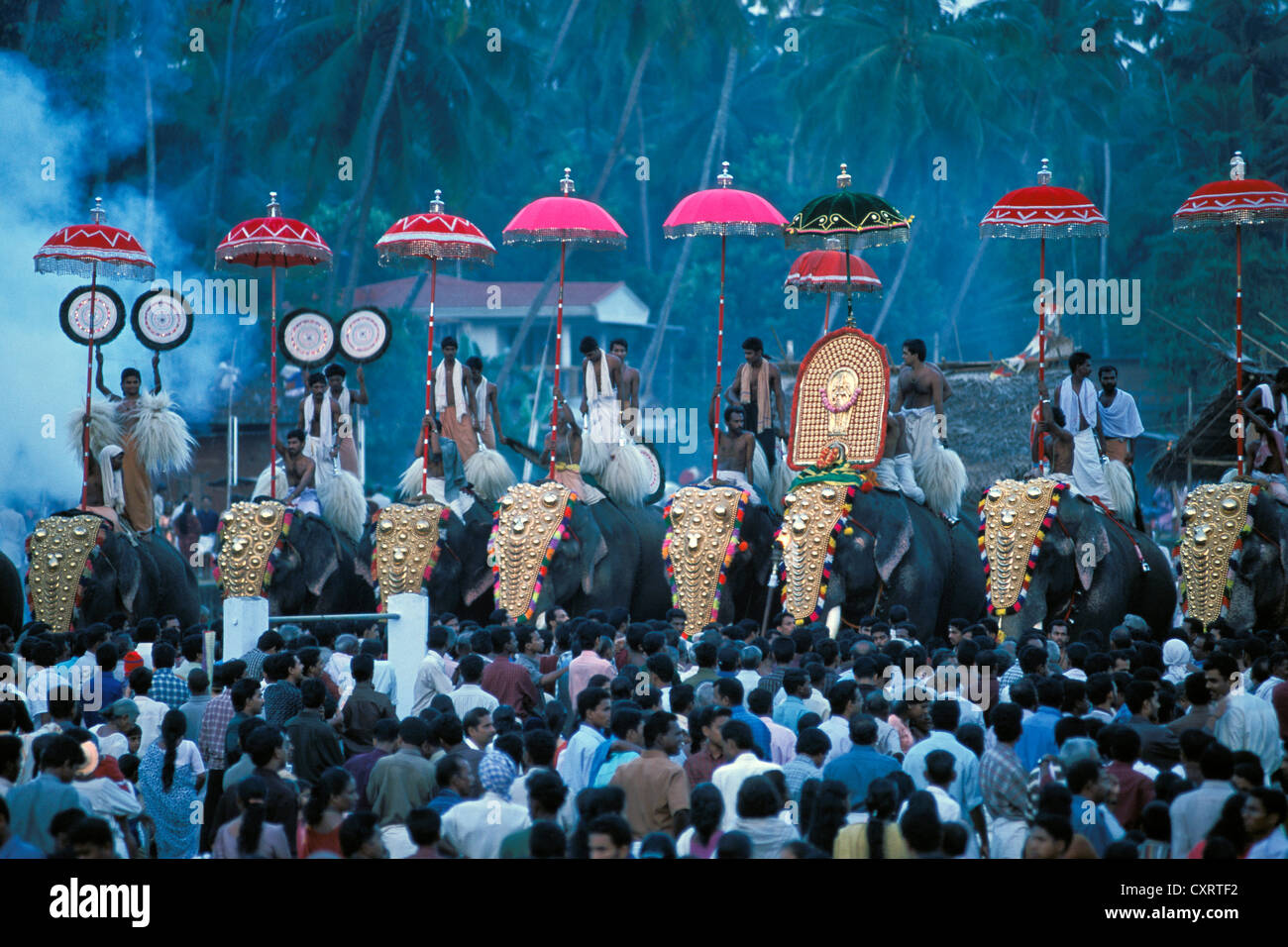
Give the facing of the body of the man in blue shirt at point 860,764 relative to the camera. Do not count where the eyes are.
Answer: away from the camera

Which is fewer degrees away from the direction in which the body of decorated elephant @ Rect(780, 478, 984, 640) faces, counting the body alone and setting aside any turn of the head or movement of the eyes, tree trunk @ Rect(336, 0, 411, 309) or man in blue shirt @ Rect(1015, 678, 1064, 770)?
the man in blue shirt

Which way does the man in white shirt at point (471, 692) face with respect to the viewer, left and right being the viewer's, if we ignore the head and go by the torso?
facing away from the viewer

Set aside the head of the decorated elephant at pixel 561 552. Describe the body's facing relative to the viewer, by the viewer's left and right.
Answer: facing the viewer and to the left of the viewer

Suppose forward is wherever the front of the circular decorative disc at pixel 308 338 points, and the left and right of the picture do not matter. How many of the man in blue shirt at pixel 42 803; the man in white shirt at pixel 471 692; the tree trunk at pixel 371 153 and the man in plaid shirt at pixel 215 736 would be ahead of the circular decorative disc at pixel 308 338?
3

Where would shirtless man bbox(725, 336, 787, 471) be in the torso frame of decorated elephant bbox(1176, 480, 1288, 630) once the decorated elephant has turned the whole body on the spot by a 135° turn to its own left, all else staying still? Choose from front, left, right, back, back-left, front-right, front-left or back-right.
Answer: back

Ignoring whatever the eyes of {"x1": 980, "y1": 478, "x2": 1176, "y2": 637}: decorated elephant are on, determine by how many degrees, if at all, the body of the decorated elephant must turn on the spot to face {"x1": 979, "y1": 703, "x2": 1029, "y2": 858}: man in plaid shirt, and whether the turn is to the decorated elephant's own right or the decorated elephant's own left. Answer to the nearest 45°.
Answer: approximately 45° to the decorated elephant's own left

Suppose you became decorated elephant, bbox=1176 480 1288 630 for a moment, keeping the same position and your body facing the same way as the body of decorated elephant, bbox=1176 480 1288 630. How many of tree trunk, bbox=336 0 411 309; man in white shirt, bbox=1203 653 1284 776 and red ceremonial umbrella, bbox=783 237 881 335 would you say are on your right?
2

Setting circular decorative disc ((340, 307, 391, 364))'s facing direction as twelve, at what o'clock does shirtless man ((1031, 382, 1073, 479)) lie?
The shirtless man is roughly at 10 o'clock from the circular decorative disc.

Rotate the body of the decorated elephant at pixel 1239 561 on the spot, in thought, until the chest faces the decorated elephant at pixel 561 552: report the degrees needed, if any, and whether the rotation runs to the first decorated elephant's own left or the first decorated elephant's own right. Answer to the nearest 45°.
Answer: approximately 45° to the first decorated elephant's own right

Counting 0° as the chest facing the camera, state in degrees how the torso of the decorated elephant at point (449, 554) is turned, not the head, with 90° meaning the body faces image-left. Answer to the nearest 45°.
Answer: approximately 45°

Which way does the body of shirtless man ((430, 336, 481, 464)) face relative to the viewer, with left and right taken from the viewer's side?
facing the viewer

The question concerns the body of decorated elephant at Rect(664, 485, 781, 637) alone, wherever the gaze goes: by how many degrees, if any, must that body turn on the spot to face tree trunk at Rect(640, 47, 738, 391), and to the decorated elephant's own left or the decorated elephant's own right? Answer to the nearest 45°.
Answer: approximately 135° to the decorated elephant's own right

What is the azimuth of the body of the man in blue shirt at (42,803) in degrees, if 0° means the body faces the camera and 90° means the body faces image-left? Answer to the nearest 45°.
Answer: approximately 225°

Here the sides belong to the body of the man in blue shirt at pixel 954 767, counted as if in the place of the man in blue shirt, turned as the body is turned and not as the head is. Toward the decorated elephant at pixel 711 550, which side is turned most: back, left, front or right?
front

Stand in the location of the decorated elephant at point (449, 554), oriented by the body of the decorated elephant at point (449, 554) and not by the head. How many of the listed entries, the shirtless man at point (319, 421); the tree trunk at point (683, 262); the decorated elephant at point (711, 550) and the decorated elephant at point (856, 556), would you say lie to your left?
2
